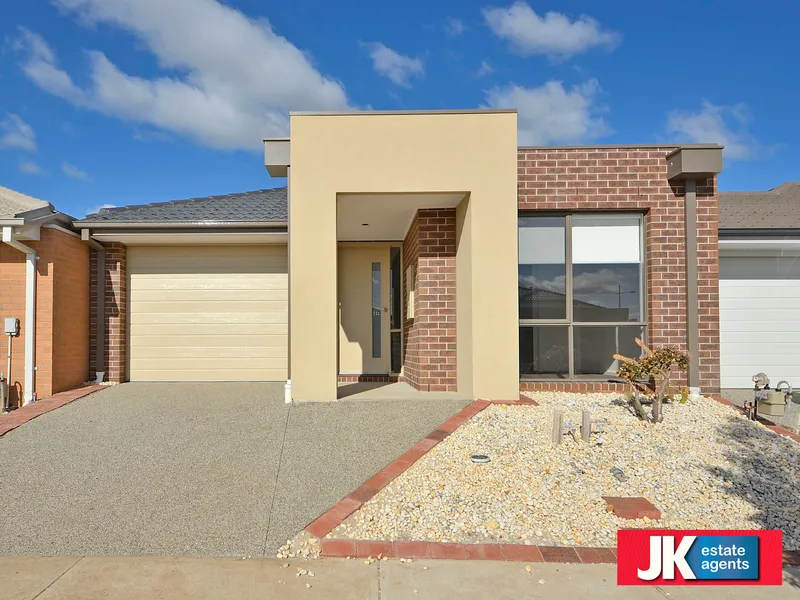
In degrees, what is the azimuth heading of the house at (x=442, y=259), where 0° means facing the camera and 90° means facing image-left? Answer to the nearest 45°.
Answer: approximately 0°

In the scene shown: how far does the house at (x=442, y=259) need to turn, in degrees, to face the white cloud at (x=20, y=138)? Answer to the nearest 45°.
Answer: approximately 135° to its right

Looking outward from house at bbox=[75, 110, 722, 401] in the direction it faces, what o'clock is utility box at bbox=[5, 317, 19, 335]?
The utility box is roughly at 3 o'clock from the house.

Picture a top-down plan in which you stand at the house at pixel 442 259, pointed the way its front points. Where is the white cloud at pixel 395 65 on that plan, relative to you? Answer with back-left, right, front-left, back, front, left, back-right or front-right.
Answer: back

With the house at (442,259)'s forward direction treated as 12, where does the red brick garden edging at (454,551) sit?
The red brick garden edging is roughly at 12 o'clock from the house.

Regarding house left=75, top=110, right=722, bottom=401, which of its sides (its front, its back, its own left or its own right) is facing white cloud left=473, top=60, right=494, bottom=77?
back

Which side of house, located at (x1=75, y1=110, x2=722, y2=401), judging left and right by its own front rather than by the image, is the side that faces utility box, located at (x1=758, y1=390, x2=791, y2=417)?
left

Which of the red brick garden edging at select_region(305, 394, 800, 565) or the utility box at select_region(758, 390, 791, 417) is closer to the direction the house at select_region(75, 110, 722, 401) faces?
the red brick garden edging

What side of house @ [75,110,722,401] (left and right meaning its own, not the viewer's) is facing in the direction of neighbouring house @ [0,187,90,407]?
right

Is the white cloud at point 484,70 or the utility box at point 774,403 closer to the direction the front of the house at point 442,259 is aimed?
the utility box

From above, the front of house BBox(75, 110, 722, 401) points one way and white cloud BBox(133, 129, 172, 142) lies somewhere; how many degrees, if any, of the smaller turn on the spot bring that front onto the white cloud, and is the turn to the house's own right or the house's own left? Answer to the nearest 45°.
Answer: approximately 135° to the house's own right

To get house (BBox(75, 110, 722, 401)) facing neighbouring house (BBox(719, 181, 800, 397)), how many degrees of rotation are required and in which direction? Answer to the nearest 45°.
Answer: approximately 90° to its left
